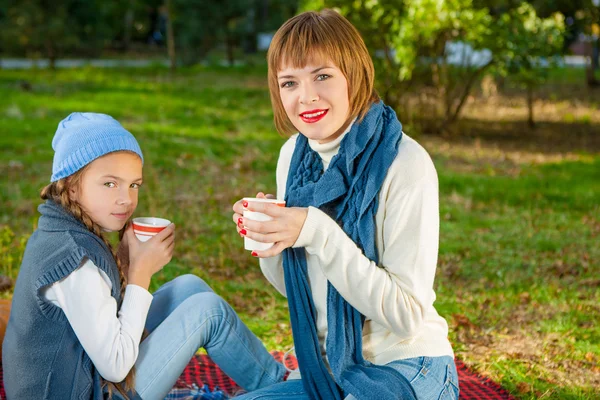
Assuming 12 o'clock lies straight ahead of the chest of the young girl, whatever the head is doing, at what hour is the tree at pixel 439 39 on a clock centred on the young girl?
The tree is roughly at 10 o'clock from the young girl.

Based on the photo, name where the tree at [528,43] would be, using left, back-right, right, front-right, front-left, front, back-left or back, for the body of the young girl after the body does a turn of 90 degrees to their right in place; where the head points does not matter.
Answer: back-left

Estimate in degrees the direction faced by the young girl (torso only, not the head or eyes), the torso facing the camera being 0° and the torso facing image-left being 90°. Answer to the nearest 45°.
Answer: approximately 270°
